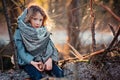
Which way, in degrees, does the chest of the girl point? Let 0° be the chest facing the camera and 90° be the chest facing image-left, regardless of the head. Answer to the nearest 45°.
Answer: approximately 315°
